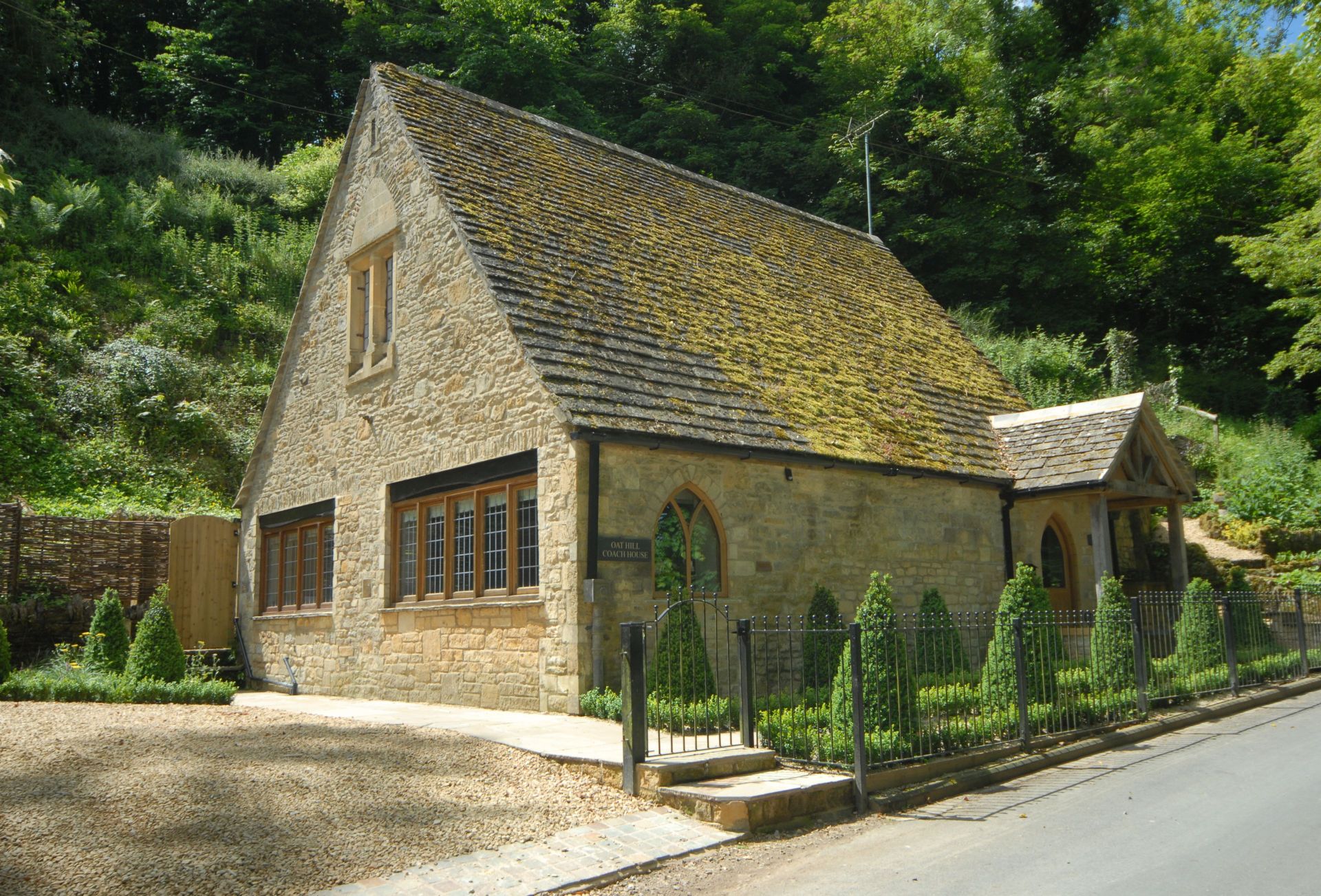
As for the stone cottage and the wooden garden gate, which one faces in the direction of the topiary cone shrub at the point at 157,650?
the wooden garden gate

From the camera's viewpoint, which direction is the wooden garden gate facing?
toward the camera

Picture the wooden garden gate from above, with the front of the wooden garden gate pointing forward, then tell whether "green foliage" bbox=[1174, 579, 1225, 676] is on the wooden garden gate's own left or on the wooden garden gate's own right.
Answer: on the wooden garden gate's own left

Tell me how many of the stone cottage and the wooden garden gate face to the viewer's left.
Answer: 0

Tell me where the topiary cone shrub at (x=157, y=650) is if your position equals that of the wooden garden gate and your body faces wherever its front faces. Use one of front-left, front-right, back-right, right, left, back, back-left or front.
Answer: front

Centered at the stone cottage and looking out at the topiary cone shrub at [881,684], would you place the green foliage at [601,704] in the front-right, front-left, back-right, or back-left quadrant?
front-right

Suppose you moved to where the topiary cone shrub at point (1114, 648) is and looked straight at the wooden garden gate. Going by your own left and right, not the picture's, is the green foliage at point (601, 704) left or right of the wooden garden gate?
left

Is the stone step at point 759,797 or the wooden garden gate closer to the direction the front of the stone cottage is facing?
the stone step

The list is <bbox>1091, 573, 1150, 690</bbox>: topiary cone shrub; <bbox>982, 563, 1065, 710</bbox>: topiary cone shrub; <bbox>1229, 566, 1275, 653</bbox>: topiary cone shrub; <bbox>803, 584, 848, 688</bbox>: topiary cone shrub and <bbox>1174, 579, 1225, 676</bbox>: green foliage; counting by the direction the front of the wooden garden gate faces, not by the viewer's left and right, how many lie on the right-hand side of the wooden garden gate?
0

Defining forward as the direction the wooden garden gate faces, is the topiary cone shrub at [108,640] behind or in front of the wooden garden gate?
in front

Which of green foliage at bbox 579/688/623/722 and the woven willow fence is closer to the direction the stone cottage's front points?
the green foliage

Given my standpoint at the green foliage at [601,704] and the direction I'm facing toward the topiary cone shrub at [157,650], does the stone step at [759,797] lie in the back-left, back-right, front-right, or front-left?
back-left

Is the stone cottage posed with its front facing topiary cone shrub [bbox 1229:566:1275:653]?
no

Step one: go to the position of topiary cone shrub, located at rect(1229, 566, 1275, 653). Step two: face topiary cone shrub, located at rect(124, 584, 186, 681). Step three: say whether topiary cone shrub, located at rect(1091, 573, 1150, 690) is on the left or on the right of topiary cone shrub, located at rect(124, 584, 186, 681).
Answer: left
